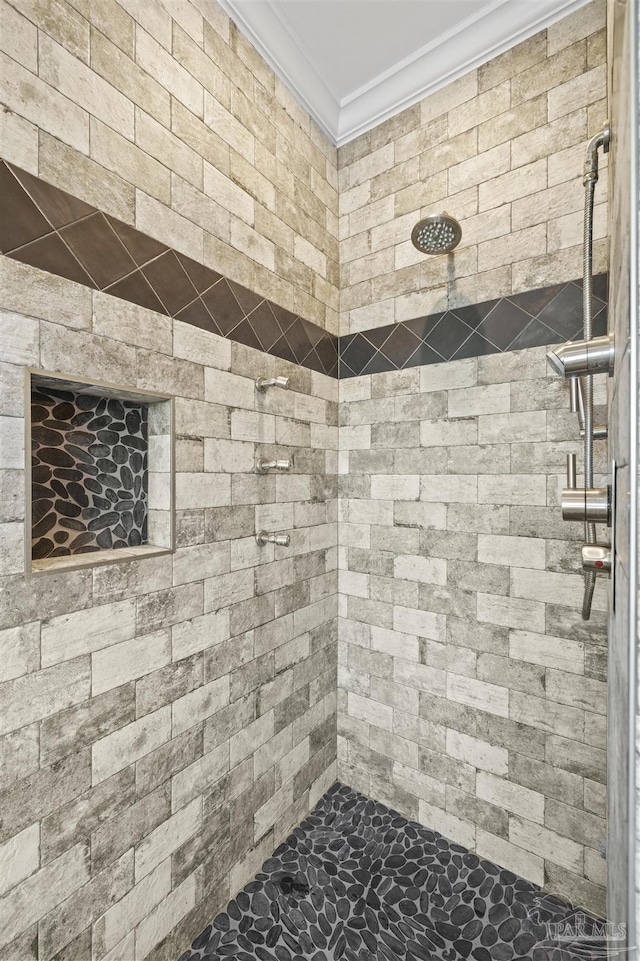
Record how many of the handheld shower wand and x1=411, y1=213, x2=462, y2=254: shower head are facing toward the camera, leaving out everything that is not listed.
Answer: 1

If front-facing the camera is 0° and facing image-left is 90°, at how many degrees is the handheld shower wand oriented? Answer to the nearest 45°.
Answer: approximately 90°

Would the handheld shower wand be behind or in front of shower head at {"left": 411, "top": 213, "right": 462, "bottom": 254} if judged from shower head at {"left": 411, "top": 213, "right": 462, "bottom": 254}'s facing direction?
in front

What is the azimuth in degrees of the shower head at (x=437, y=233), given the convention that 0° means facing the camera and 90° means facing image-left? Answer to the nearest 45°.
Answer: approximately 0°

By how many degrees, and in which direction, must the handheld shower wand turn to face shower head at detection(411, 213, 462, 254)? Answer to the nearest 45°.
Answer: approximately 45° to its right

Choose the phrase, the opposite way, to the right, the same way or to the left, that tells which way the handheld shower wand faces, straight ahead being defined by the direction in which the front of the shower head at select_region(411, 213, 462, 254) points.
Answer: to the right
